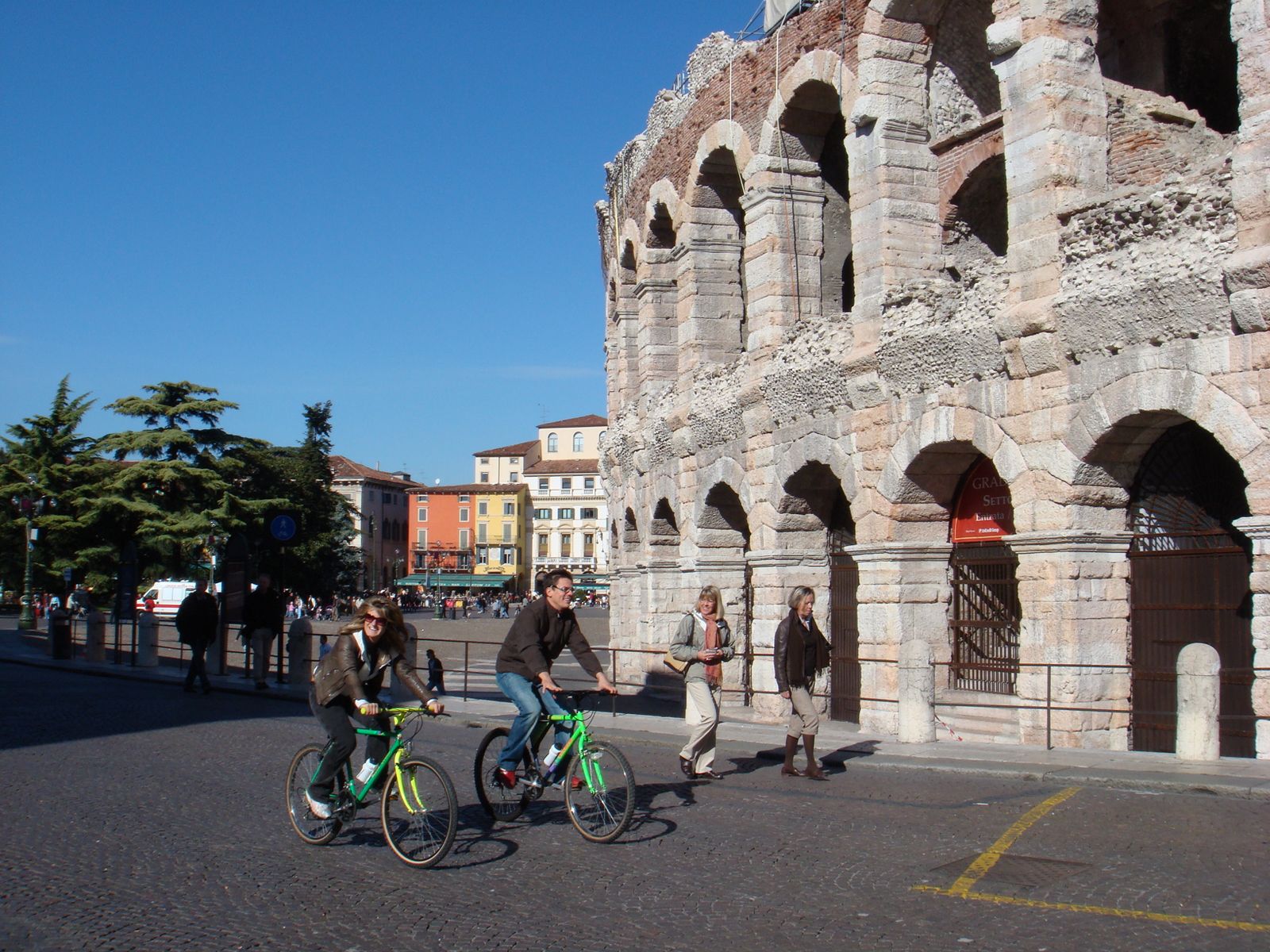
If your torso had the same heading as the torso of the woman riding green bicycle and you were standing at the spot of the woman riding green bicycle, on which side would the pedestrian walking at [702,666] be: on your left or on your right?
on your left

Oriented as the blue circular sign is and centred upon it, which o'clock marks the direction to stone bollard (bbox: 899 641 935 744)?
The stone bollard is roughly at 11 o'clock from the blue circular sign.

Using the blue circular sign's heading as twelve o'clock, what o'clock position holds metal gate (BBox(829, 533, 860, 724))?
The metal gate is roughly at 10 o'clock from the blue circular sign.

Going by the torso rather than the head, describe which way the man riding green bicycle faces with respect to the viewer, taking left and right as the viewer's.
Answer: facing the viewer and to the right of the viewer

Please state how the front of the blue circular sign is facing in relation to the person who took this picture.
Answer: facing the viewer

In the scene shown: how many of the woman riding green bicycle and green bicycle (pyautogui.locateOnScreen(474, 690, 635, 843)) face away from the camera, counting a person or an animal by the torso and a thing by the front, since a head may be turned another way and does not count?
0

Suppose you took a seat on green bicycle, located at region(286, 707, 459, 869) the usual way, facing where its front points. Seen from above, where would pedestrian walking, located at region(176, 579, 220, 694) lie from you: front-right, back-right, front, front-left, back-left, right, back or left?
back-left

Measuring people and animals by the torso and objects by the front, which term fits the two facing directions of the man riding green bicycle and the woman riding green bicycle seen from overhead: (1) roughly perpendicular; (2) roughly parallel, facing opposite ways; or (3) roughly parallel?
roughly parallel

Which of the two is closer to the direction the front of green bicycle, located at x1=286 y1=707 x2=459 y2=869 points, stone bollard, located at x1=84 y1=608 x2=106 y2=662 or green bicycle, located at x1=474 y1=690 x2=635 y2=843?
the green bicycle

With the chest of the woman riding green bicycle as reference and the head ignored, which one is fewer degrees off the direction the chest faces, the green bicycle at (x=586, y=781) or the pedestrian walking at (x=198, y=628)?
the green bicycle

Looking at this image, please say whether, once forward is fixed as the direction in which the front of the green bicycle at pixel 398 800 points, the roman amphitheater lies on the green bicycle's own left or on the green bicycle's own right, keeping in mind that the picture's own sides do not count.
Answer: on the green bicycle's own left
